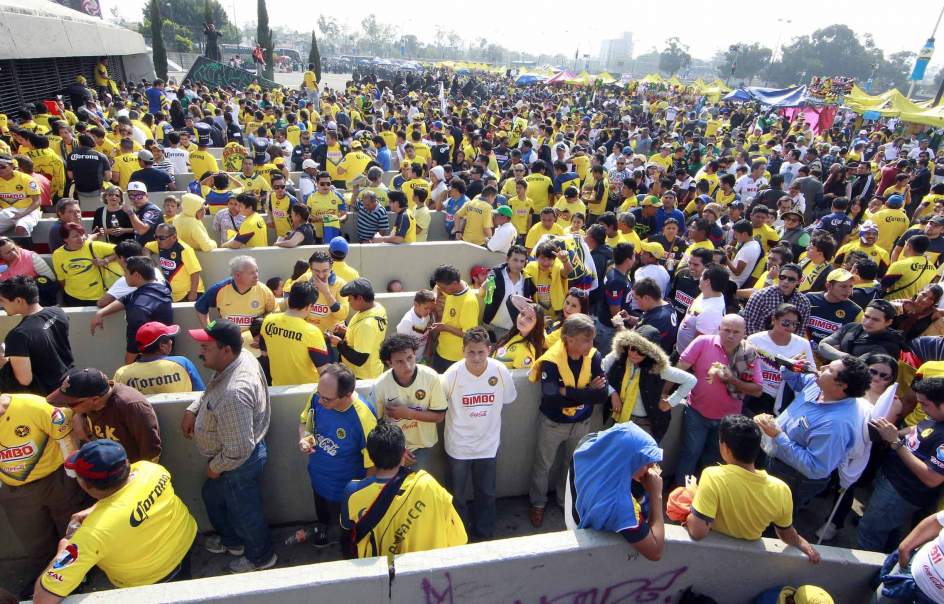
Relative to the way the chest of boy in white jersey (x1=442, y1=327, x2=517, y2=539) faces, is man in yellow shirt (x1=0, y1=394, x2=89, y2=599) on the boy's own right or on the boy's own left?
on the boy's own right

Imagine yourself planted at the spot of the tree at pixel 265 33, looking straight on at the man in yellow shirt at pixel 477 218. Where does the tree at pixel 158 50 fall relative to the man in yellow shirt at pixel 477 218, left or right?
right

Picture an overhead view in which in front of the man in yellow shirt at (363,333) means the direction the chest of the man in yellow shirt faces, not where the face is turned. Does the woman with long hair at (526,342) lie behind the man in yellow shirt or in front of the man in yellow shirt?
behind

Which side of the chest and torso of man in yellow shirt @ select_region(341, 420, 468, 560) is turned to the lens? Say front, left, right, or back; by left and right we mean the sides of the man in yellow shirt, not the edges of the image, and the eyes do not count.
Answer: back

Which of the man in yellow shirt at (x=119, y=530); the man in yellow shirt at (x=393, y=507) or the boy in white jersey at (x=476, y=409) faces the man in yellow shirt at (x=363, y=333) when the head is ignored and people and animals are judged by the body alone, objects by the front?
the man in yellow shirt at (x=393, y=507)

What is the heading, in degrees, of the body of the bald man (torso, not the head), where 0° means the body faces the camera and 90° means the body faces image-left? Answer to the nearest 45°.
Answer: approximately 0°

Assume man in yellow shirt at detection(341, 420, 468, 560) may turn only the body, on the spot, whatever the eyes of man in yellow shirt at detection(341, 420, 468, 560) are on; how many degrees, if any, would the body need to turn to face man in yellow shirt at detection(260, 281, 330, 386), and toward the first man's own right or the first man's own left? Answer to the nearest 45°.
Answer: approximately 45° to the first man's own left
